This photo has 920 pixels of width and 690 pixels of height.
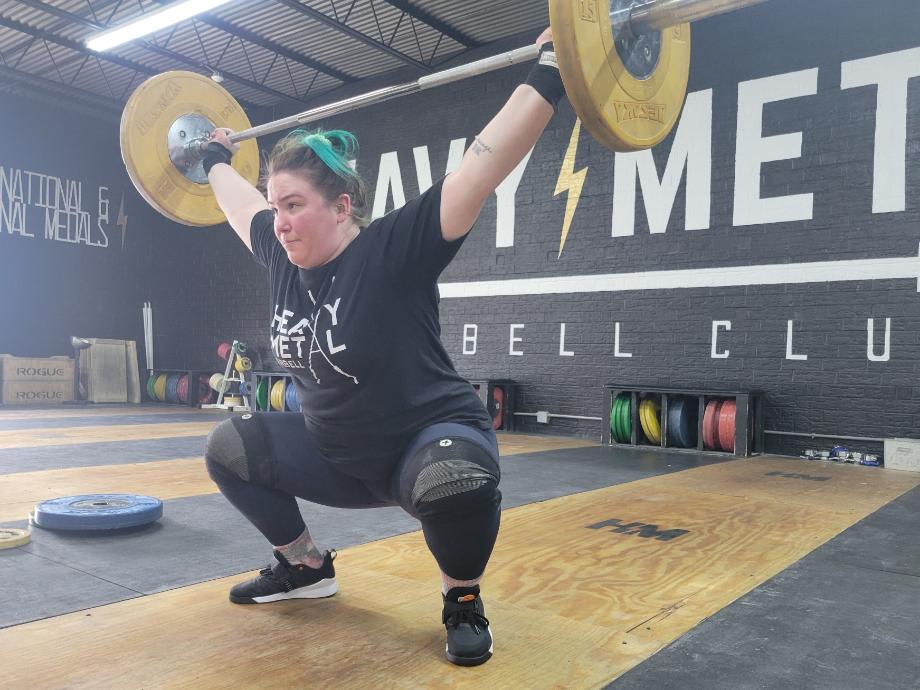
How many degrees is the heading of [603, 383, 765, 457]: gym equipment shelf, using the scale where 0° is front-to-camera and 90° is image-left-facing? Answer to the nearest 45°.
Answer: approximately 45°

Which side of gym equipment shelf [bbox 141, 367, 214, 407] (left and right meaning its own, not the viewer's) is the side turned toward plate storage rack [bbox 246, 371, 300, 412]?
left

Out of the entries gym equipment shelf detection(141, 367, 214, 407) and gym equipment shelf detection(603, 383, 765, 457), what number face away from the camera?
0

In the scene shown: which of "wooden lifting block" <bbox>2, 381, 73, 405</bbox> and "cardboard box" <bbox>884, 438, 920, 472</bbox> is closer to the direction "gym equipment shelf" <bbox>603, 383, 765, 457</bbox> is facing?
the wooden lifting block

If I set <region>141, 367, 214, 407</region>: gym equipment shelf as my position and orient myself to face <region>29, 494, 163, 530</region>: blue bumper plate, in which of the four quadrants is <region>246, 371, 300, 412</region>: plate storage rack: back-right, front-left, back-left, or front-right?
front-left

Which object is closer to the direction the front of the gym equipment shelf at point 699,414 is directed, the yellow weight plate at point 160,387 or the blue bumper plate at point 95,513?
the blue bumper plate

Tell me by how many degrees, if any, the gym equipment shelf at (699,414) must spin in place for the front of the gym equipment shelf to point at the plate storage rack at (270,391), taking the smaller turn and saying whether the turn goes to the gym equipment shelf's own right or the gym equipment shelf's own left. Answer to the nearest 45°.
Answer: approximately 45° to the gym equipment shelf's own right

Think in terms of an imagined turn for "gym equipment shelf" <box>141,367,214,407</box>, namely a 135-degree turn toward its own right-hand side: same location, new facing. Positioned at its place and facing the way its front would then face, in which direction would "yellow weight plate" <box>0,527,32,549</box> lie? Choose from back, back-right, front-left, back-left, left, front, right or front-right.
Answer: back

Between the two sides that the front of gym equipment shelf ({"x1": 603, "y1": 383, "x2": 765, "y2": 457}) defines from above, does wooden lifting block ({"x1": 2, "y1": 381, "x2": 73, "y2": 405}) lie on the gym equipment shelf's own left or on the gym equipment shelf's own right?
on the gym equipment shelf's own right

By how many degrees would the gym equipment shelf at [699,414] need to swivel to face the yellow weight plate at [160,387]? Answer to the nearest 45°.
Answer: approximately 45° to its right

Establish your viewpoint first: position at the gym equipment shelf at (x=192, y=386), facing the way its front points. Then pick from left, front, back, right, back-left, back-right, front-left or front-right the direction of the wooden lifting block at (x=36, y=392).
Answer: front-right

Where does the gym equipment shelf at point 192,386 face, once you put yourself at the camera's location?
facing the viewer and to the left of the viewer

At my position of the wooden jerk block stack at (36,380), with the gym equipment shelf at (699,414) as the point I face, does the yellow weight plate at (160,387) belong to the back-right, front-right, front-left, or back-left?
front-left

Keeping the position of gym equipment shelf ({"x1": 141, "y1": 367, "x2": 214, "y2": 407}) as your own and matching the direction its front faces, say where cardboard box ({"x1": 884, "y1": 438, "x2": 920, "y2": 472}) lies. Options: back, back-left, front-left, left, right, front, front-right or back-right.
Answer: left
